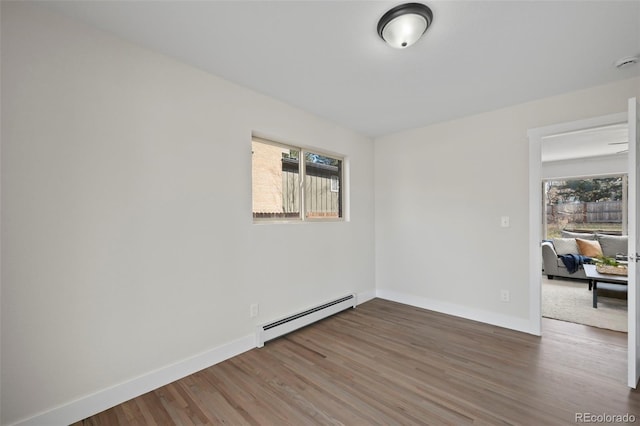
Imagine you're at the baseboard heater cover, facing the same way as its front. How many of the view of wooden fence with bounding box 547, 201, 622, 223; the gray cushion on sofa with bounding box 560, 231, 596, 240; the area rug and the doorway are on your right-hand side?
0

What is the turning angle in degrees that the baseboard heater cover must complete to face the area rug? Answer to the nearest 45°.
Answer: approximately 45° to its left

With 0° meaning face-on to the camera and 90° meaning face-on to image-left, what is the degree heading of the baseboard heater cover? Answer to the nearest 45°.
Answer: approximately 315°

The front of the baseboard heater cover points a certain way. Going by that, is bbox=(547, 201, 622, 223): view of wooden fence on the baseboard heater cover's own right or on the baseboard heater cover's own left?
on the baseboard heater cover's own left

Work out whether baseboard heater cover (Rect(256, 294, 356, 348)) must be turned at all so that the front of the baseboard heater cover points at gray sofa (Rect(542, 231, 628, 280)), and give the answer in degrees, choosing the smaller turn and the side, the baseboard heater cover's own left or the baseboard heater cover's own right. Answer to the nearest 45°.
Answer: approximately 45° to the baseboard heater cover's own left

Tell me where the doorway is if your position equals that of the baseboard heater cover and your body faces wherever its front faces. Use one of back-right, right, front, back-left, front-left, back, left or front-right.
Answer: front-left

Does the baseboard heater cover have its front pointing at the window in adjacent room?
no

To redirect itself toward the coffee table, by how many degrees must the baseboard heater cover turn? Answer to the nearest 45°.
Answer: approximately 45° to its left
